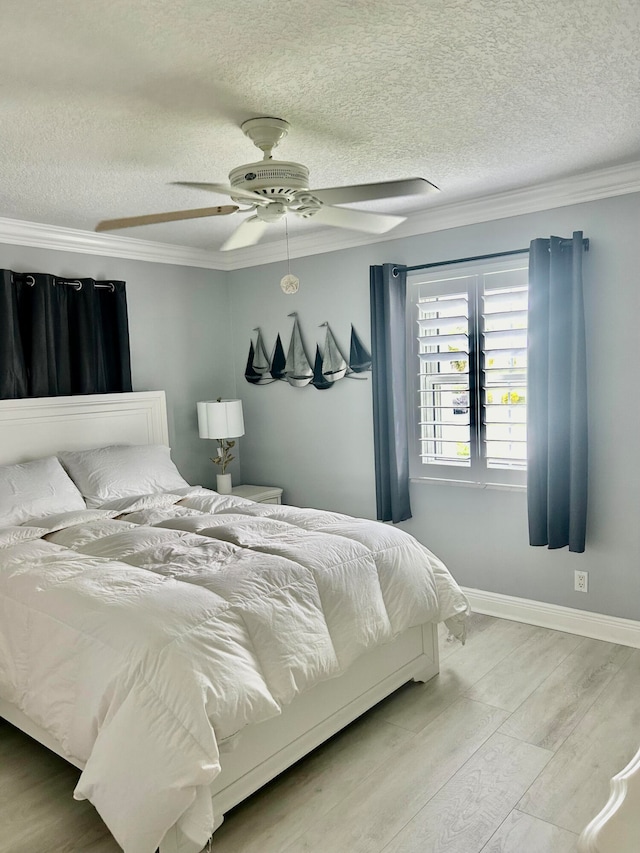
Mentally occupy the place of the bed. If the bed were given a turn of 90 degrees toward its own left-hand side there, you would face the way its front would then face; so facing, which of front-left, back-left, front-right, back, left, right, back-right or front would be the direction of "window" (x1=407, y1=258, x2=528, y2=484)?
front

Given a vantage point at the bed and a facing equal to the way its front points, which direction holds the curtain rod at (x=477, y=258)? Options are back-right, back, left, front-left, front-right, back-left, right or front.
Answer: left

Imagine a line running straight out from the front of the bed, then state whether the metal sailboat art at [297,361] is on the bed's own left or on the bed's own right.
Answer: on the bed's own left

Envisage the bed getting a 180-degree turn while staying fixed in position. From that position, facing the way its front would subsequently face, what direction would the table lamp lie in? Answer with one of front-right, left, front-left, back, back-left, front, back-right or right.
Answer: front-right

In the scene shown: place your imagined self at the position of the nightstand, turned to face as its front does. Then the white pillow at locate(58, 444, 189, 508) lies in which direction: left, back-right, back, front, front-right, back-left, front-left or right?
right

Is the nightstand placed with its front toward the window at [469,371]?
yes

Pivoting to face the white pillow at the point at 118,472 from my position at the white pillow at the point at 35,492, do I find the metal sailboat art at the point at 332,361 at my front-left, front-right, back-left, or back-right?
front-right

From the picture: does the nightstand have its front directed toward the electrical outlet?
yes

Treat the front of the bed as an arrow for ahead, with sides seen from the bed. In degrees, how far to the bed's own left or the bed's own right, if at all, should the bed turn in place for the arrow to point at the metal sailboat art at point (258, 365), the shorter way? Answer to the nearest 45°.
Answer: approximately 135° to the bed's own left

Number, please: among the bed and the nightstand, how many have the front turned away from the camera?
0

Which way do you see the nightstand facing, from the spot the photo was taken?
facing the viewer and to the right of the viewer

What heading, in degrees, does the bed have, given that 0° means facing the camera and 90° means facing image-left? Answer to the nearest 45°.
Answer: approximately 315°
